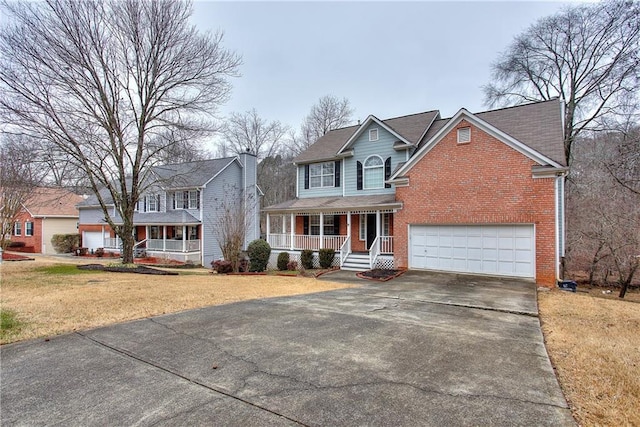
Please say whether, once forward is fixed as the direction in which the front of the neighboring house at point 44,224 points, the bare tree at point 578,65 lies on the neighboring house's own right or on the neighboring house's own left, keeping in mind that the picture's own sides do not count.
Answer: on the neighboring house's own left

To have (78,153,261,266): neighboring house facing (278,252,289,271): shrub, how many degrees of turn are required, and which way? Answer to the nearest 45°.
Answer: approximately 45° to its left

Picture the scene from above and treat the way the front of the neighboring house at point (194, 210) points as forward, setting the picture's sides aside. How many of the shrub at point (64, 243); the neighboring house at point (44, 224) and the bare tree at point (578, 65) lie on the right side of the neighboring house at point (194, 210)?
2

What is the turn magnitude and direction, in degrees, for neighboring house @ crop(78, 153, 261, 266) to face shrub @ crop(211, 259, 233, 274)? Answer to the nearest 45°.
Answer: approximately 45° to its left

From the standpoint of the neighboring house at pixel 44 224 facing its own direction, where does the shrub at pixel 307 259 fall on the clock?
The shrub is roughly at 10 o'clock from the neighboring house.

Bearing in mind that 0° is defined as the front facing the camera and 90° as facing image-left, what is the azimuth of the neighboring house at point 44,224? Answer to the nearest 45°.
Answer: approximately 45°

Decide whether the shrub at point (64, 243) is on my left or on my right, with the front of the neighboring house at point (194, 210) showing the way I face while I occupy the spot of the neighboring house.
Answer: on my right

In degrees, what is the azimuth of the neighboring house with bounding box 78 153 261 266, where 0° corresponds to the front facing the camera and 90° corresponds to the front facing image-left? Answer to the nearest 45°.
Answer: approximately 45°

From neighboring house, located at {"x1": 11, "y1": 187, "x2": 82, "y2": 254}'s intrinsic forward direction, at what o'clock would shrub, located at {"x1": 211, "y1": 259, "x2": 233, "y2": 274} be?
The shrub is roughly at 10 o'clock from the neighboring house.

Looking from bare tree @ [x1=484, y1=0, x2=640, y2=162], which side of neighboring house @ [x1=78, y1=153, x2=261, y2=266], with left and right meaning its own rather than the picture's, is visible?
left
